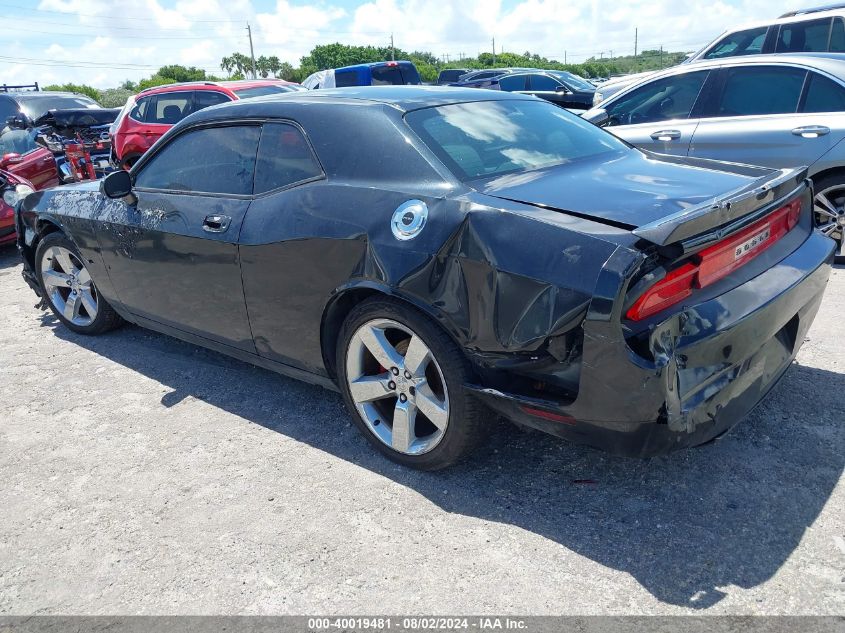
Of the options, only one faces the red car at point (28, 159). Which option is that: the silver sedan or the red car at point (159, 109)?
the silver sedan

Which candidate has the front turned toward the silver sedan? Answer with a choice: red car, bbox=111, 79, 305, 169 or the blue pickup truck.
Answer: the red car

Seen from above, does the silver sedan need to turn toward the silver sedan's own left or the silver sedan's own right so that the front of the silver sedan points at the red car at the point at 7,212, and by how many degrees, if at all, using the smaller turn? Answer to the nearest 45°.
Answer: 0° — it already faces it

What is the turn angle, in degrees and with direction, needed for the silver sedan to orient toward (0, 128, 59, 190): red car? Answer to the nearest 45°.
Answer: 0° — it already faces it

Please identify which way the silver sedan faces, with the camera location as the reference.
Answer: facing to the left of the viewer
